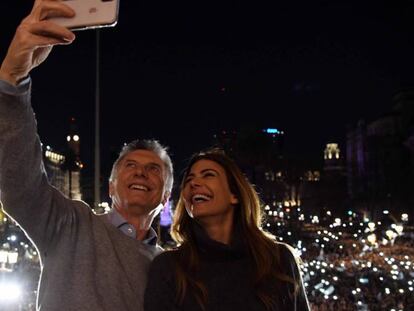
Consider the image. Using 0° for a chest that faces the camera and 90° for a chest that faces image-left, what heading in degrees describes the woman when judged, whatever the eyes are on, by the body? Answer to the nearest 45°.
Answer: approximately 0°

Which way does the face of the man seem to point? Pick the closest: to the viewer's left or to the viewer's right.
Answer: to the viewer's left

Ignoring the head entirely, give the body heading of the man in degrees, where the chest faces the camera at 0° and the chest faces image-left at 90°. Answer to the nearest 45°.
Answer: approximately 315°

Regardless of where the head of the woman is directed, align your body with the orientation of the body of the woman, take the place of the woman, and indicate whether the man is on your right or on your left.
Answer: on your right

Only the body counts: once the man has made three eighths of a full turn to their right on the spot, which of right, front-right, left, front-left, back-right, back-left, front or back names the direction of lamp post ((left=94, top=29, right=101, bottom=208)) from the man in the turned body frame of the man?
right
